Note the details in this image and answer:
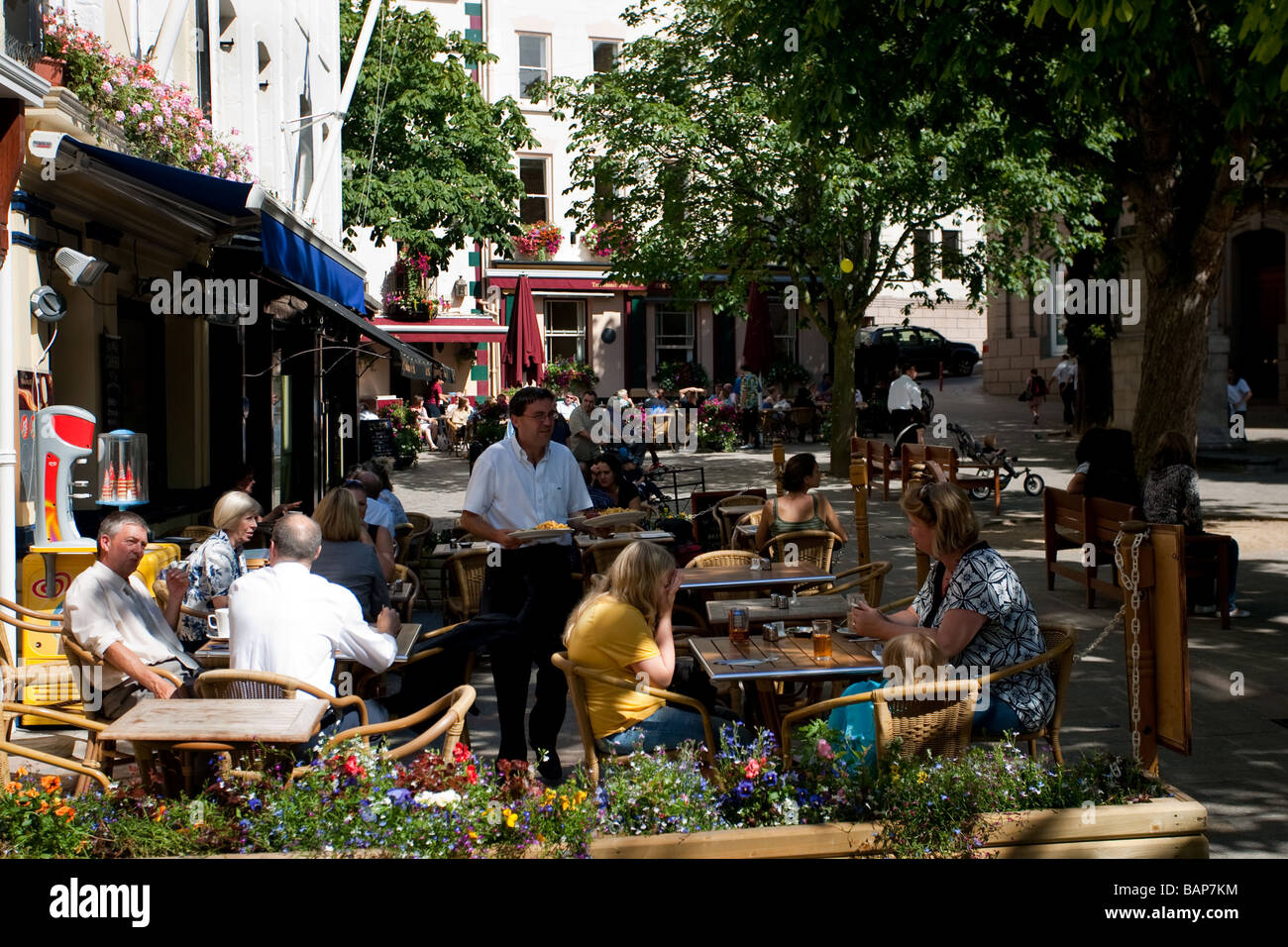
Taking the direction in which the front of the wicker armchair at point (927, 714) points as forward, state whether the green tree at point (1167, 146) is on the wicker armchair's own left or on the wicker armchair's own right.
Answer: on the wicker armchair's own right

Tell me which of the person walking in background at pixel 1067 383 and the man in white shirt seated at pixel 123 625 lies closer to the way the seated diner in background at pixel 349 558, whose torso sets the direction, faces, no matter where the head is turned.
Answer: the person walking in background

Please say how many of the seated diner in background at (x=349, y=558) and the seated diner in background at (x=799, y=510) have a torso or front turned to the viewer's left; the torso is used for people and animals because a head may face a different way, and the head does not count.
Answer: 0

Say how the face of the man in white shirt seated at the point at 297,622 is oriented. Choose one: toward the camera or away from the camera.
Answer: away from the camera

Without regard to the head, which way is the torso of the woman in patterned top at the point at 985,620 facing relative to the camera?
to the viewer's left

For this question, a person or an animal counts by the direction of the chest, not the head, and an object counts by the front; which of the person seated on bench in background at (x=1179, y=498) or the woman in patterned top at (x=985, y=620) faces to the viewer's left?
the woman in patterned top

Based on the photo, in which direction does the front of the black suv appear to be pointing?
to the viewer's right

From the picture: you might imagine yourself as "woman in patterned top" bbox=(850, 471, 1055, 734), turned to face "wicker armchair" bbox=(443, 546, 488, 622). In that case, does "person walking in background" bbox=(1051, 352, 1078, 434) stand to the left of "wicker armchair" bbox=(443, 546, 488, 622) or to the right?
right

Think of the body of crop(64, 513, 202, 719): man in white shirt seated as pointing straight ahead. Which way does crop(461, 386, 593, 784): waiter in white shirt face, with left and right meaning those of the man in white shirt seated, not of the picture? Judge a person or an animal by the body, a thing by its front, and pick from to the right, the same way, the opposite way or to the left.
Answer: the same way

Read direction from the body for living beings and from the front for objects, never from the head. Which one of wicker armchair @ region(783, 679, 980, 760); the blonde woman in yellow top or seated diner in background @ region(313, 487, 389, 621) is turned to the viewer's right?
the blonde woman in yellow top

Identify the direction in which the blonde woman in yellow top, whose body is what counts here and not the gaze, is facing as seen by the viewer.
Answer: to the viewer's right

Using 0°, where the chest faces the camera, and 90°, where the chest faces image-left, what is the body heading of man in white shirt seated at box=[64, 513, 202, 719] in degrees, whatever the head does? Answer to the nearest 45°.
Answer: approximately 315°

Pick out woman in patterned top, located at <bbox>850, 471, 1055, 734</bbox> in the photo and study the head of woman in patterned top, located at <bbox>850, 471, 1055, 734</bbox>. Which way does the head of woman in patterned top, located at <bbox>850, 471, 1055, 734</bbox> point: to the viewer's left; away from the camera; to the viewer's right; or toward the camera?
to the viewer's left

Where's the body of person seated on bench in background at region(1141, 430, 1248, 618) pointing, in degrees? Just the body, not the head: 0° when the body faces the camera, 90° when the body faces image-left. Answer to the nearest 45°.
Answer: approximately 225°

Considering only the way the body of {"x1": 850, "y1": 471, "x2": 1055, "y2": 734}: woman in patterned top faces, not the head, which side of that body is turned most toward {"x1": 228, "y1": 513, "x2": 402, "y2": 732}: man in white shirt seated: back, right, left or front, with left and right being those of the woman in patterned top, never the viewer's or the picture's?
front

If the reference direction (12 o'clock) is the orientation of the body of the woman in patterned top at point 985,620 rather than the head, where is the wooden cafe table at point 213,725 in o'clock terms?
The wooden cafe table is roughly at 11 o'clock from the woman in patterned top.

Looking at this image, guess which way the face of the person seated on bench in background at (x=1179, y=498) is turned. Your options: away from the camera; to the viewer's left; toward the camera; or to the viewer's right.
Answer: away from the camera

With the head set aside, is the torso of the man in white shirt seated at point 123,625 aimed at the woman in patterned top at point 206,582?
no
